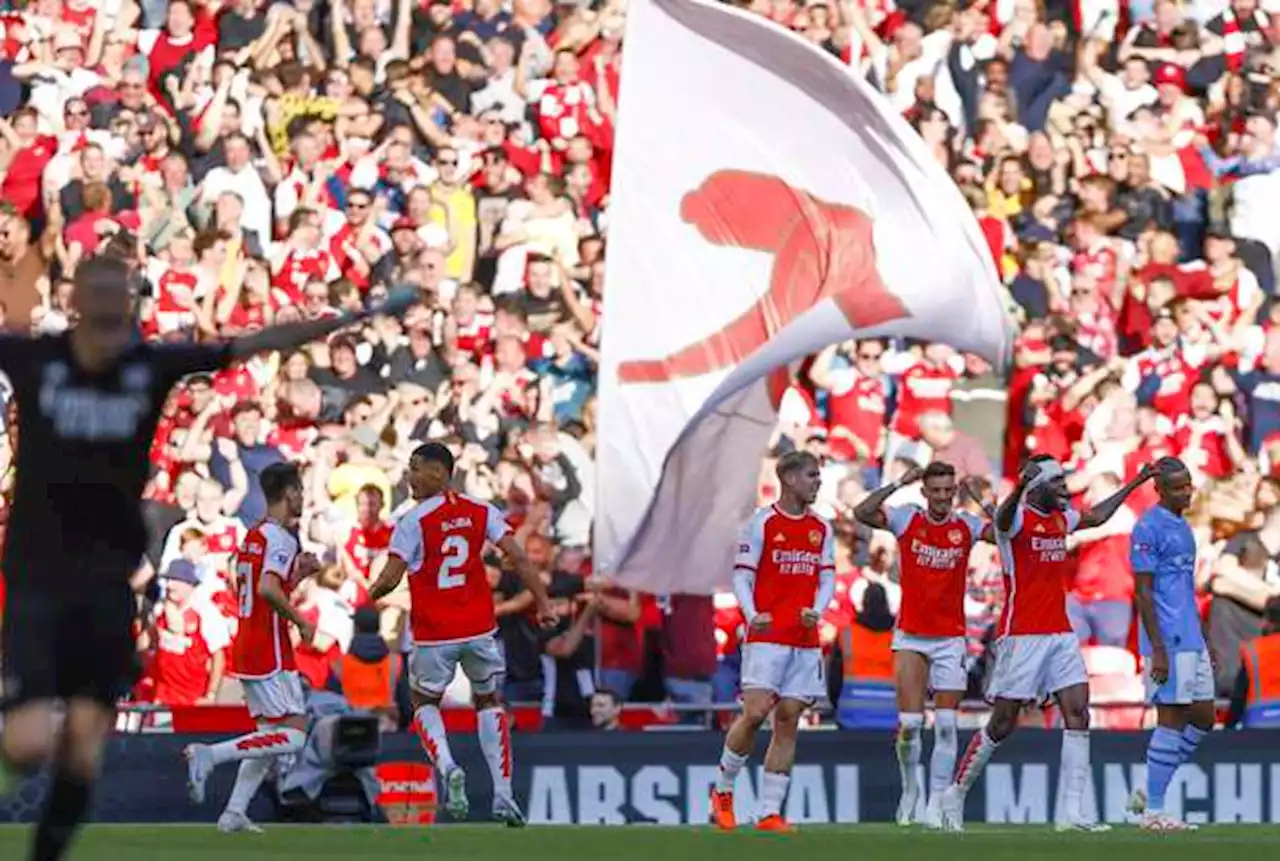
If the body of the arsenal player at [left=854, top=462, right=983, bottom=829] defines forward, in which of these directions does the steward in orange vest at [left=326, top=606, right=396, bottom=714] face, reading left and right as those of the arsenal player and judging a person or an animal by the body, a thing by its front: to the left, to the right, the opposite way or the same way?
the opposite way

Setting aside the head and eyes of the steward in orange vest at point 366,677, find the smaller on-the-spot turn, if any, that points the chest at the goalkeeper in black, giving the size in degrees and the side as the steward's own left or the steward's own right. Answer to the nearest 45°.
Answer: approximately 180°

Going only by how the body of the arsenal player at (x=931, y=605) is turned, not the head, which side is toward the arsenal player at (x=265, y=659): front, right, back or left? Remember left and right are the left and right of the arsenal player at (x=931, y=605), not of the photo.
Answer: right

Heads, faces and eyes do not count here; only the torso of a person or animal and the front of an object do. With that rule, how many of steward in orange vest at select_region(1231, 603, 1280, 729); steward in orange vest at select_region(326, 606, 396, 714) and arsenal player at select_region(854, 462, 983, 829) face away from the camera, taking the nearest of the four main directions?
2

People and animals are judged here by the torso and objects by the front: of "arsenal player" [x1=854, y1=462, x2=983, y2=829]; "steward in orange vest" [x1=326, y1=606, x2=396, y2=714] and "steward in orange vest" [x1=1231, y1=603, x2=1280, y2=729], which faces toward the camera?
the arsenal player

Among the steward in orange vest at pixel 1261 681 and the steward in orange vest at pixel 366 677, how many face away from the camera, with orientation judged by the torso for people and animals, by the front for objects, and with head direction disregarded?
2

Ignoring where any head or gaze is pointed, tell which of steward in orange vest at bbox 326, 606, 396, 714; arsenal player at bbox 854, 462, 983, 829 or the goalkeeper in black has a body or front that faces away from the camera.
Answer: the steward in orange vest

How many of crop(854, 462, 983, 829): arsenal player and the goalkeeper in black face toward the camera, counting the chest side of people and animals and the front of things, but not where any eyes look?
2

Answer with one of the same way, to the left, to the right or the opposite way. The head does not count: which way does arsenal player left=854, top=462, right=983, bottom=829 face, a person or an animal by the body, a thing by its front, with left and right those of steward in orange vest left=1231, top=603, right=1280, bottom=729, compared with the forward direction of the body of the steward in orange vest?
the opposite way

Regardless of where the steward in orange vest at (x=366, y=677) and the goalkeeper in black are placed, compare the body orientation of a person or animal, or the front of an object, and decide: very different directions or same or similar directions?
very different directions

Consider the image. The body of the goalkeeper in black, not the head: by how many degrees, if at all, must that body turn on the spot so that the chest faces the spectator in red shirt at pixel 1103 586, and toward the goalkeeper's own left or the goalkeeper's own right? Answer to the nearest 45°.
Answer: approximately 135° to the goalkeeper's own left

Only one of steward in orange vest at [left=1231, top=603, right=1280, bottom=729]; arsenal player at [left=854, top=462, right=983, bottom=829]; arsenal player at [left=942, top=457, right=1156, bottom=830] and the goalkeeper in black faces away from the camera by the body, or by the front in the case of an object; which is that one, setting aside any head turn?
the steward in orange vest

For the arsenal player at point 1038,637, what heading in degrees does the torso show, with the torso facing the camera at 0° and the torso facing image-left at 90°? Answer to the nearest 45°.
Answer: approximately 315°
